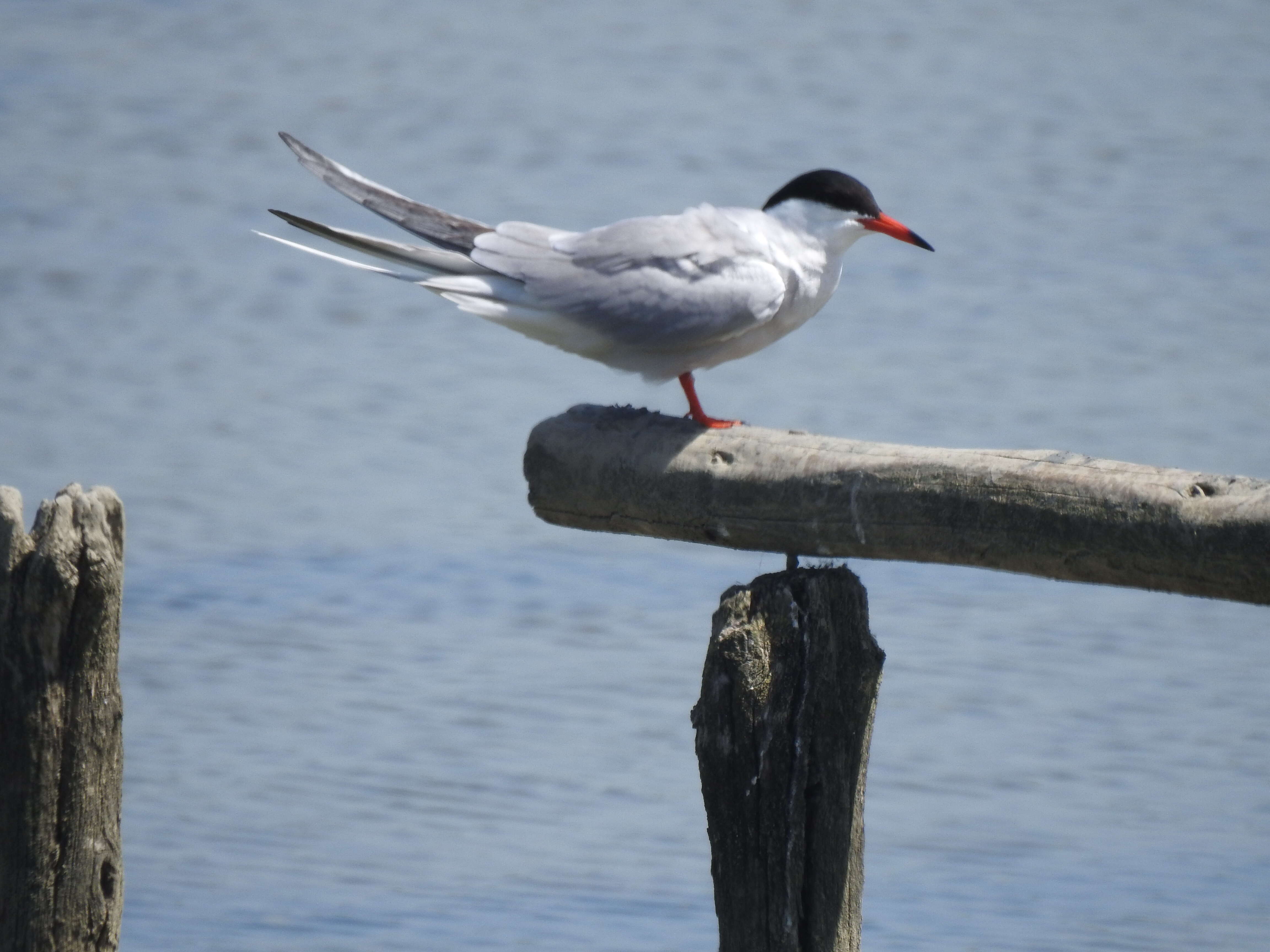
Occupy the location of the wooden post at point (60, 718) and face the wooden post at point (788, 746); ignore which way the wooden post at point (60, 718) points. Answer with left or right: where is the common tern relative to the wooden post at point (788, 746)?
left

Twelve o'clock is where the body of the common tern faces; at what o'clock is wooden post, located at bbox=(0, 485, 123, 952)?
The wooden post is roughly at 5 o'clock from the common tern.

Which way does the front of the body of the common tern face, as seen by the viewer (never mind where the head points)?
to the viewer's right
